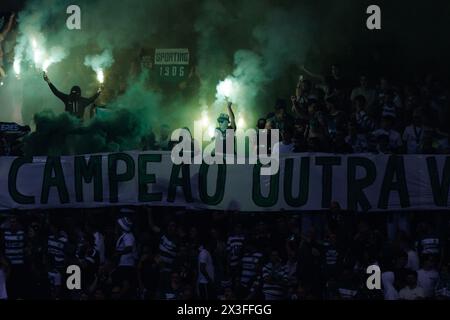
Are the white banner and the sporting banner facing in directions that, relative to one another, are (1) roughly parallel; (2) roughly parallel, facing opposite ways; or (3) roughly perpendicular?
roughly parallel

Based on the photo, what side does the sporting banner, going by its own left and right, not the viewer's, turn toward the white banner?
front

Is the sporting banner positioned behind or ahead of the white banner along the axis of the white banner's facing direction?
behind

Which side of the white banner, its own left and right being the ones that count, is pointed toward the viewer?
front

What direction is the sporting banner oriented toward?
toward the camera

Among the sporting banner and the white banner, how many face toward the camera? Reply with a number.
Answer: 2
